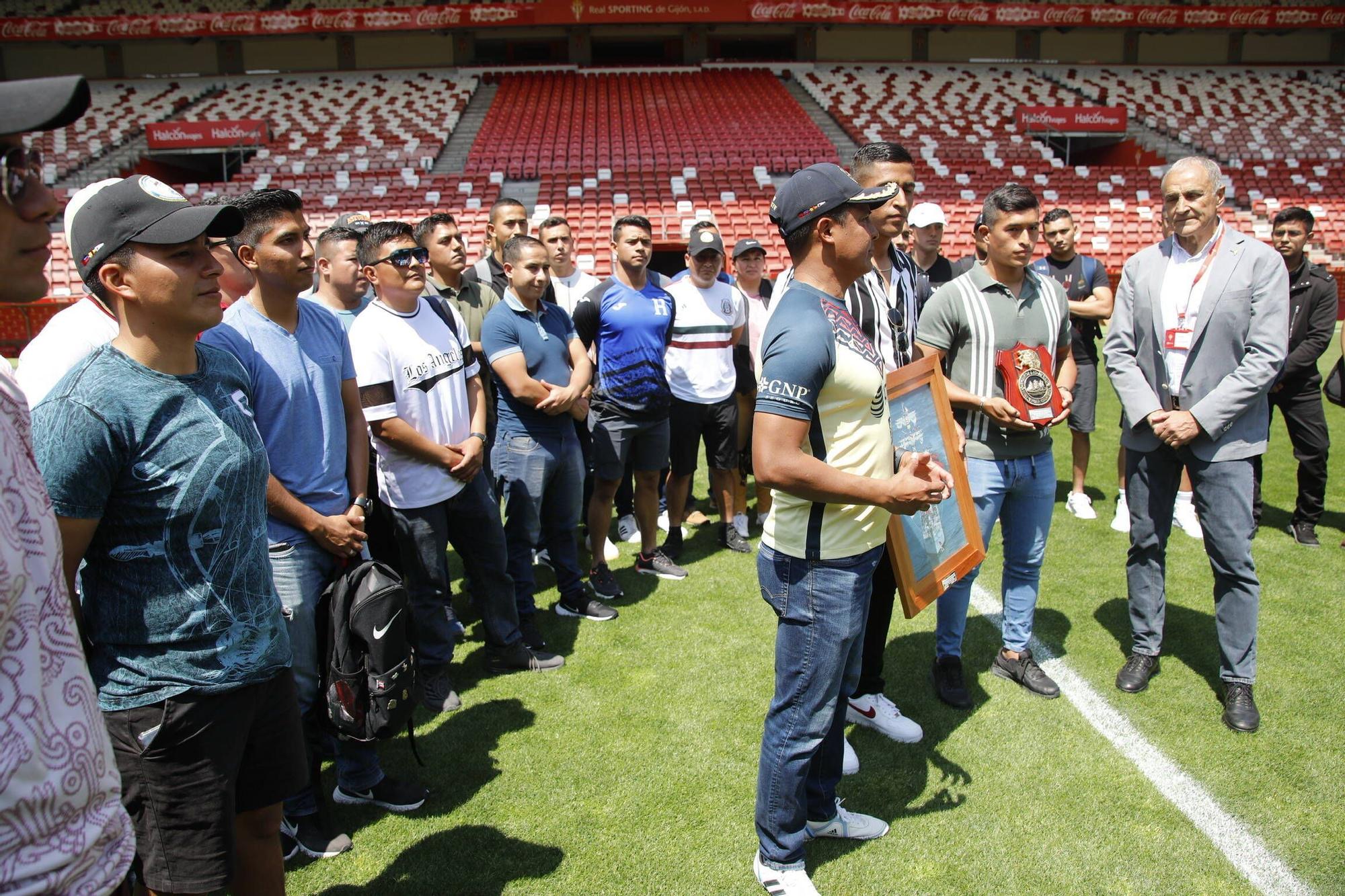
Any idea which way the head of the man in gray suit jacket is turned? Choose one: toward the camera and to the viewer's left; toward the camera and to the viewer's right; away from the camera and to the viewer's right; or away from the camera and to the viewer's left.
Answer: toward the camera and to the viewer's left

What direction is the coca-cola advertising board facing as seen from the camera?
toward the camera

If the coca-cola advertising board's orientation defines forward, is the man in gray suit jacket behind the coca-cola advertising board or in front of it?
in front
